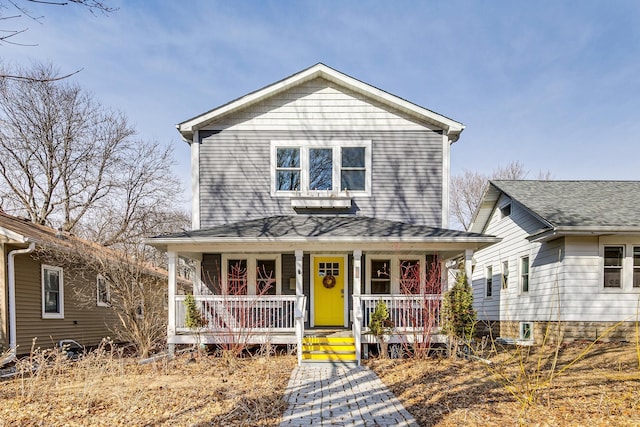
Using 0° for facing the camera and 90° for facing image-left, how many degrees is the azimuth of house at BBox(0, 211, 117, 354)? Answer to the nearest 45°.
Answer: approximately 45°

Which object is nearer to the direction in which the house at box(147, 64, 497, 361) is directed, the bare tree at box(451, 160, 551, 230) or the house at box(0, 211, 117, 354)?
the house

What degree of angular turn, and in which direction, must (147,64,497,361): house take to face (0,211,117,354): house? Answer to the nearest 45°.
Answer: approximately 90° to its right

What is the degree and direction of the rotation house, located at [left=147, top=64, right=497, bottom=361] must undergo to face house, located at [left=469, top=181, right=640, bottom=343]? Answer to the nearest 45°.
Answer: approximately 90° to its left
